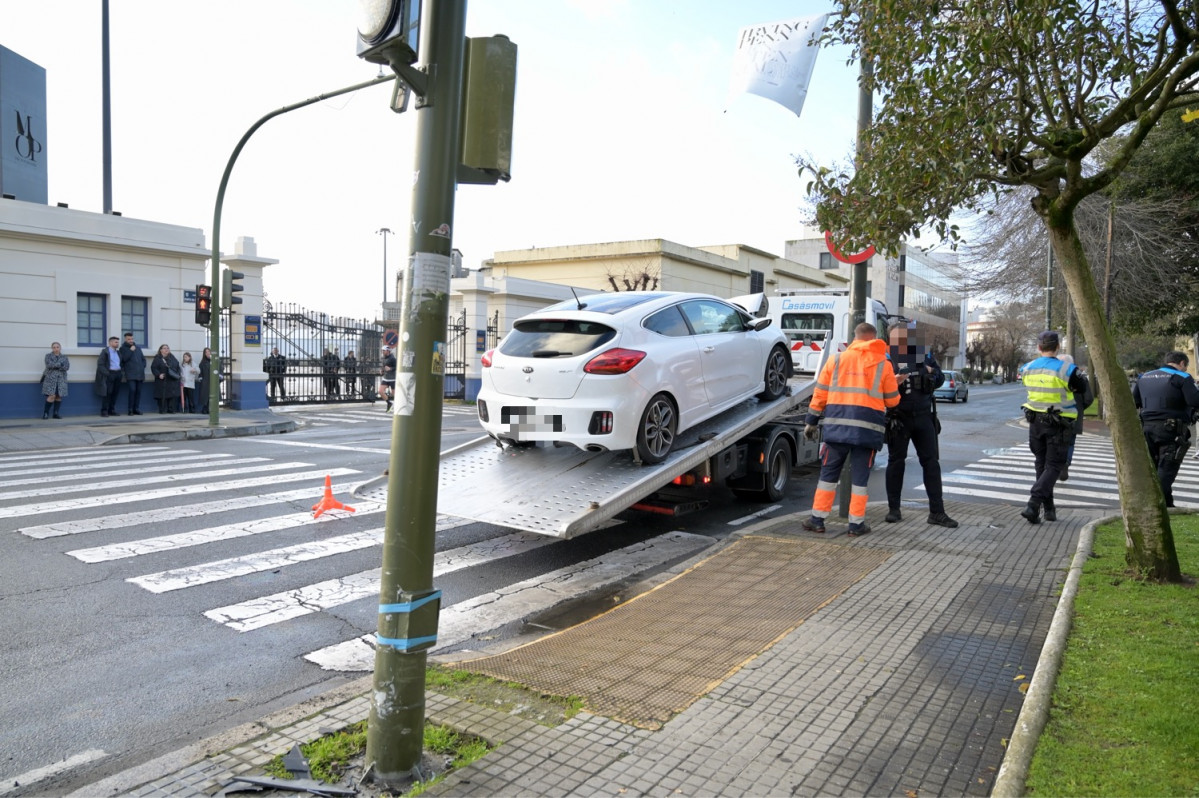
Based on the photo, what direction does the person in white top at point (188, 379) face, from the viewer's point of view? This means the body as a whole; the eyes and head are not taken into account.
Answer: toward the camera

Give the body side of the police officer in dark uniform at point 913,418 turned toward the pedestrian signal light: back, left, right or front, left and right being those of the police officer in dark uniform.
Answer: right

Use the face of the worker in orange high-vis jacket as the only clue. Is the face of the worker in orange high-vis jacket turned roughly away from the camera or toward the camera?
away from the camera

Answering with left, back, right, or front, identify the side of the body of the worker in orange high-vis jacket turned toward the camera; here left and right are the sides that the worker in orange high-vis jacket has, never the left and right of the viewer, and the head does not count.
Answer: back

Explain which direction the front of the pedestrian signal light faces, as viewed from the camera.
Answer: facing the viewer

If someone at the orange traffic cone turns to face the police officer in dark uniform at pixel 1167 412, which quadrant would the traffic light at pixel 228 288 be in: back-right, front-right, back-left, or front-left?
back-left

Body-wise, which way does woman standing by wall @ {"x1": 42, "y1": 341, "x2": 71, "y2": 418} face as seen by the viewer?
toward the camera

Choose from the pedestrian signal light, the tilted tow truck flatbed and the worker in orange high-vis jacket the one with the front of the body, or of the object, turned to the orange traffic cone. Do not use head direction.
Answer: the pedestrian signal light

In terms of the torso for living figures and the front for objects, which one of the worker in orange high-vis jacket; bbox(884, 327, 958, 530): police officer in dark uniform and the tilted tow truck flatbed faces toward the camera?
the police officer in dark uniform

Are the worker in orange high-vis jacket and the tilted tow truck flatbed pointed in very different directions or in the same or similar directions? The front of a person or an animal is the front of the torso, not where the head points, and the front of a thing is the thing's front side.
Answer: same or similar directions

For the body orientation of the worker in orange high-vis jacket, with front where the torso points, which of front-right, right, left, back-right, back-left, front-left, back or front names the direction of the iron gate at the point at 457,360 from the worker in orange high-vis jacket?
front-left

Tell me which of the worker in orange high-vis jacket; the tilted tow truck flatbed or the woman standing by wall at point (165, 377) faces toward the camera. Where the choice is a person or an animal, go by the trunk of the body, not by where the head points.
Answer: the woman standing by wall

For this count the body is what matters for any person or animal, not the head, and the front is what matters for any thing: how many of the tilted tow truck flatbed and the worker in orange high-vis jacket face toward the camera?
0

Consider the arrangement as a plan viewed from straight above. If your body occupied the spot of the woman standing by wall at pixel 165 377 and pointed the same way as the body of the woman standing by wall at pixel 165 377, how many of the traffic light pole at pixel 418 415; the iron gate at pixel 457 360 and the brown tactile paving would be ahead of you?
2

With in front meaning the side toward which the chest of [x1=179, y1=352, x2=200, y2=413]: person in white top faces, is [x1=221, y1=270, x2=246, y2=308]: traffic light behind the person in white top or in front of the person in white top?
in front

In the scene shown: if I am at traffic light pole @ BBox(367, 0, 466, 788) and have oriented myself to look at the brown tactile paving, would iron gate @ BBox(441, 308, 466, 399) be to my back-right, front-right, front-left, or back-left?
front-left
